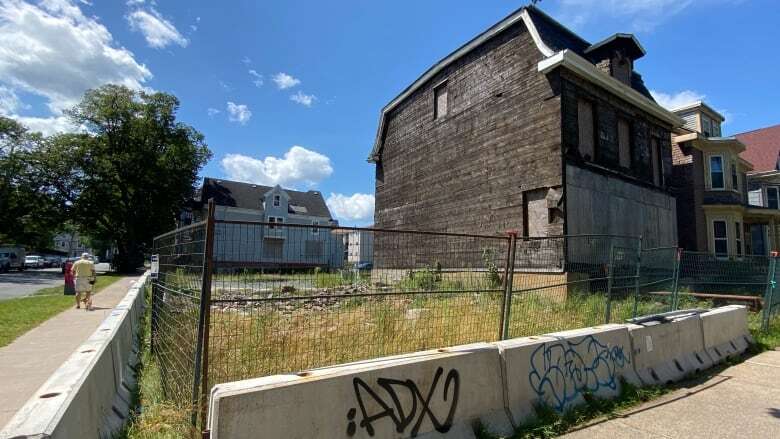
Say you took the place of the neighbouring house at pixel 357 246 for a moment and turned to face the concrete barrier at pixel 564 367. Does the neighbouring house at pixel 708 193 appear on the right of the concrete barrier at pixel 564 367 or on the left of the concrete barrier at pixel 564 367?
left

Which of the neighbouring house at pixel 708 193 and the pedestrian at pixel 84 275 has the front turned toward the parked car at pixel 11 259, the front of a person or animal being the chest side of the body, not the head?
the pedestrian

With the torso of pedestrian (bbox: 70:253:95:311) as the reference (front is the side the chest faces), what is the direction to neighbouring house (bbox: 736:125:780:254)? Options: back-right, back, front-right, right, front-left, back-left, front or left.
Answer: right

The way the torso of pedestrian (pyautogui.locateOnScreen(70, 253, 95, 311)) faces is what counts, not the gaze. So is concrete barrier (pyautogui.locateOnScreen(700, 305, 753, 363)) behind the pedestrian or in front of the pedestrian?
behind

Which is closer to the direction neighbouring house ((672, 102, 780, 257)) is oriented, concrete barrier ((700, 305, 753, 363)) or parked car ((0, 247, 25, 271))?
the concrete barrier

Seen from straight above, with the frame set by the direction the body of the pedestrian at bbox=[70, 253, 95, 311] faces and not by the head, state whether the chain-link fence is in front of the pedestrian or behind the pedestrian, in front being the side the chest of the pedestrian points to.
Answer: behind

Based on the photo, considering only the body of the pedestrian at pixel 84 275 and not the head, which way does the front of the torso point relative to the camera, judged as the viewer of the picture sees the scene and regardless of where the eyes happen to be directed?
away from the camera

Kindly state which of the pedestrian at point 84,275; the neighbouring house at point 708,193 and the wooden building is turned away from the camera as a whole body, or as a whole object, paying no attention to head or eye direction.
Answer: the pedestrian

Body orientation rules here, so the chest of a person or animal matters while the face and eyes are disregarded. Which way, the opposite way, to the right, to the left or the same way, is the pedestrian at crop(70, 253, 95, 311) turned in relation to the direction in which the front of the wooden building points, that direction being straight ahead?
the opposite way

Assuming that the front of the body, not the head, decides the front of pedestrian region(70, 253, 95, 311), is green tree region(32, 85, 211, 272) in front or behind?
in front

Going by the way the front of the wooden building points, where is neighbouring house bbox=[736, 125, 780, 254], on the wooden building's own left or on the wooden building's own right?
on the wooden building's own left

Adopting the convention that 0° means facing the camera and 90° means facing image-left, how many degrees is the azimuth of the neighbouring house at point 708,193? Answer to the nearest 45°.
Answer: approximately 315°
